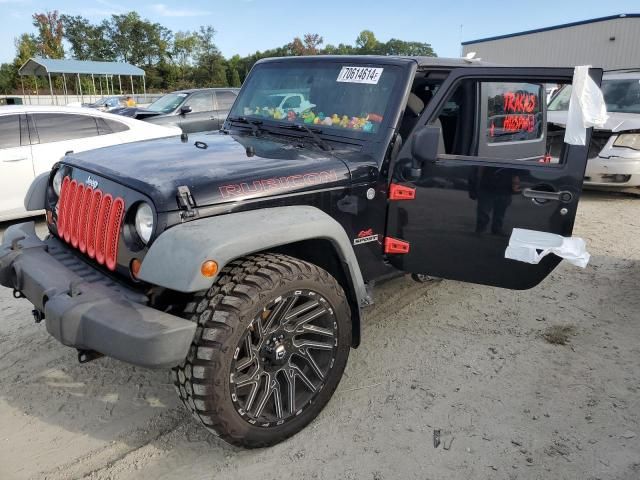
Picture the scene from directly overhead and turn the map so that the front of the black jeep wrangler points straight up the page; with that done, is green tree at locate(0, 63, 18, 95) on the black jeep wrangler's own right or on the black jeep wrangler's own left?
on the black jeep wrangler's own right

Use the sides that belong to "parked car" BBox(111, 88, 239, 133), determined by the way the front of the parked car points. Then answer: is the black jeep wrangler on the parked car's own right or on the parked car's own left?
on the parked car's own left

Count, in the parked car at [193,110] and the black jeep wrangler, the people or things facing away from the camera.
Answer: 0

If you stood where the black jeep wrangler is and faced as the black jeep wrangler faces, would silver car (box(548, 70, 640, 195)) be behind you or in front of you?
behind

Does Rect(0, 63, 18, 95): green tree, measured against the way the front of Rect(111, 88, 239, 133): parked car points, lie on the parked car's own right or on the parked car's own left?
on the parked car's own right

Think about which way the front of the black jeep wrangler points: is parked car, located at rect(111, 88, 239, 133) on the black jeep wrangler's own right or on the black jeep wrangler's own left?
on the black jeep wrangler's own right

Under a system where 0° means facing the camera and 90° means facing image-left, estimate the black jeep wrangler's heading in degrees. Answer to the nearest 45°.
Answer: approximately 45°

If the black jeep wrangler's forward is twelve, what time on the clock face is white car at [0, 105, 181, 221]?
The white car is roughly at 3 o'clock from the black jeep wrangler.
